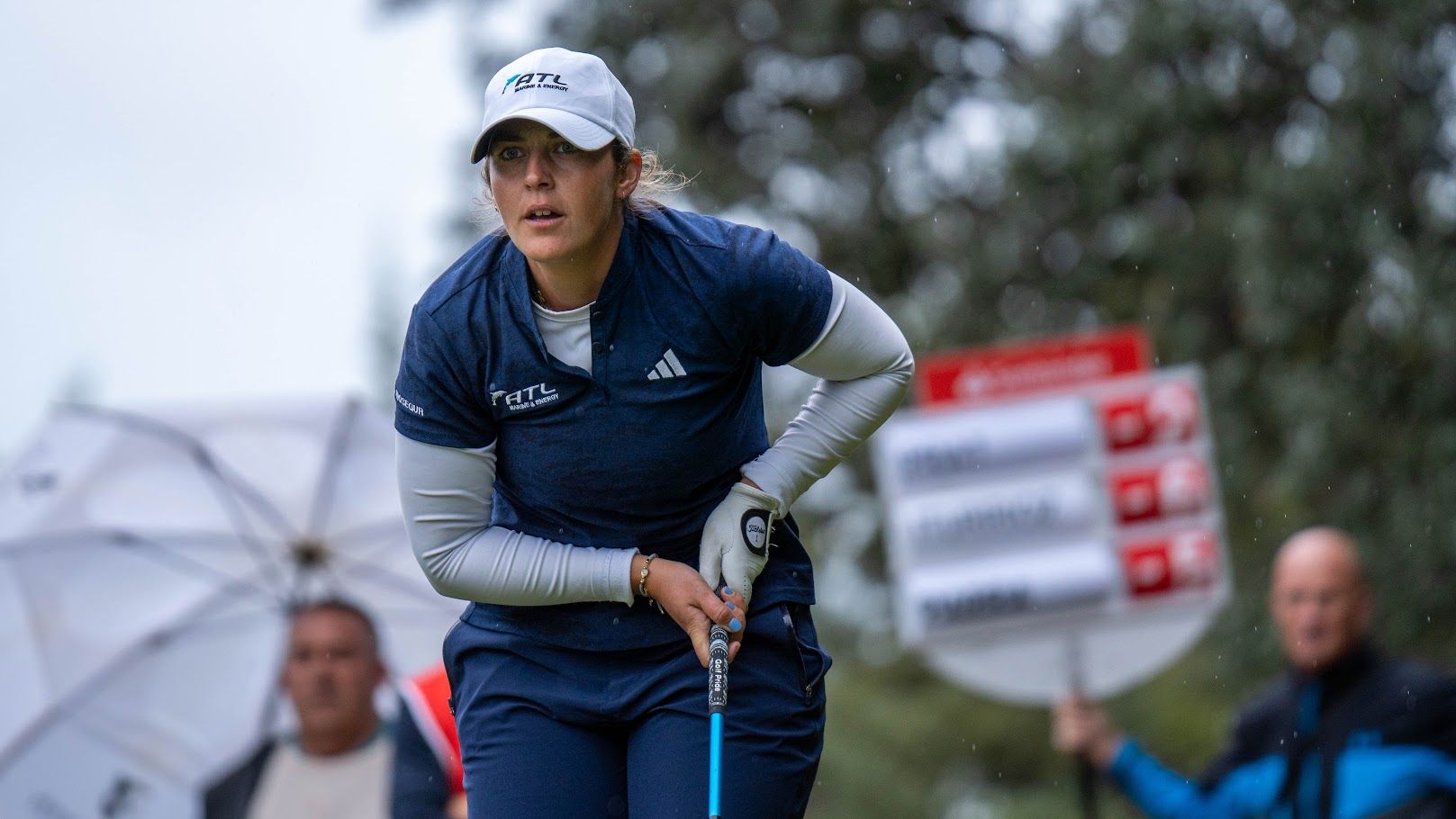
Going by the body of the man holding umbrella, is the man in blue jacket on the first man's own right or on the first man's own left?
on the first man's own left

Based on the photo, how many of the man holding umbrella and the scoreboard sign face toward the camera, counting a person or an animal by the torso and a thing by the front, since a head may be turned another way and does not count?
2

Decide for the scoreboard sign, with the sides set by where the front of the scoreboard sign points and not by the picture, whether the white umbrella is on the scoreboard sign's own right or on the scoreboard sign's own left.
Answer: on the scoreboard sign's own right

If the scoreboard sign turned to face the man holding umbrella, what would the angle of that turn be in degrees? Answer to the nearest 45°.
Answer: approximately 45° to its right

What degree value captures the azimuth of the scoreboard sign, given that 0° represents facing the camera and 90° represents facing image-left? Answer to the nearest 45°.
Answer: approximately 0°

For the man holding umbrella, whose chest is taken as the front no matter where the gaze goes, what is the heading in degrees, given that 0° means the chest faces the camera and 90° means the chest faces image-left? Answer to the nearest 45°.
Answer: approximately 0°

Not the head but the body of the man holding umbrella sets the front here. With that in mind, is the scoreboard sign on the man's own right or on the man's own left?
on the man's own left
